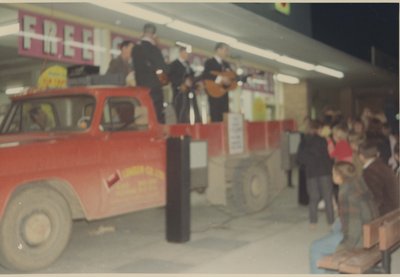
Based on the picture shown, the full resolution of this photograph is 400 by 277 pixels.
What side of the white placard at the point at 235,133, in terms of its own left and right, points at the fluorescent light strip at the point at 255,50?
back

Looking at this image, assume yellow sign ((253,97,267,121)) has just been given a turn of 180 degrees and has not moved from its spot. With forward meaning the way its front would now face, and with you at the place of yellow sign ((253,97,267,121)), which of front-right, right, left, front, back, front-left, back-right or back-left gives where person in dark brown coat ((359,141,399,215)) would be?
back

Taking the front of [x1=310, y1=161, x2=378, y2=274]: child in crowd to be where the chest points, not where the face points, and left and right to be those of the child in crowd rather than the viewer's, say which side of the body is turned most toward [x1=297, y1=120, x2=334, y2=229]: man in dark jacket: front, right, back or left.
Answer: right

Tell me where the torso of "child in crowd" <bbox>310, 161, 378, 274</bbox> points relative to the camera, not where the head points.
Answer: to the viewer's left

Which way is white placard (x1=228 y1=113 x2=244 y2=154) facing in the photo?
toward the camera

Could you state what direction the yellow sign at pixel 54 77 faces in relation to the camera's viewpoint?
facing the viewer

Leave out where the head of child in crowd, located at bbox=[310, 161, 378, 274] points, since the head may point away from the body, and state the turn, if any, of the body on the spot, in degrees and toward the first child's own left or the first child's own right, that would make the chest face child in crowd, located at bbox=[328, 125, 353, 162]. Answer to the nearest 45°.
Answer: approximately 90° to the first child's own right

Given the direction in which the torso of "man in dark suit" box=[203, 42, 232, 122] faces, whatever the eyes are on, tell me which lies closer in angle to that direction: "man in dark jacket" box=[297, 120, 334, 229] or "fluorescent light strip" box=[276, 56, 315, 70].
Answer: the man in dark jacket

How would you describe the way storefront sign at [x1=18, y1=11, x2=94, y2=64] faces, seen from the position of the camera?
facing the viewer and to the right of the viewer

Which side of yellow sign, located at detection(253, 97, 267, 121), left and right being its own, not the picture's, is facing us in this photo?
front

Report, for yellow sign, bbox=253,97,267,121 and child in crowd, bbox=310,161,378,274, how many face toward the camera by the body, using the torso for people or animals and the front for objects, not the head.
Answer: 1
